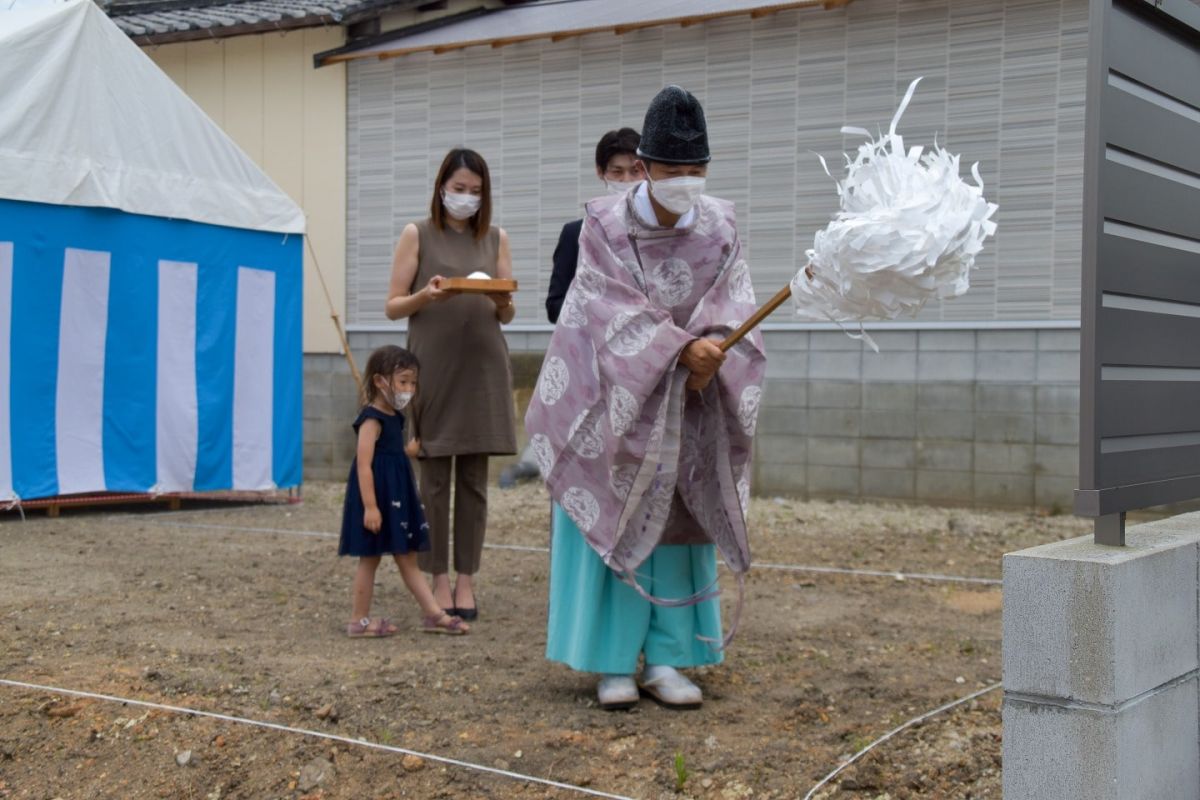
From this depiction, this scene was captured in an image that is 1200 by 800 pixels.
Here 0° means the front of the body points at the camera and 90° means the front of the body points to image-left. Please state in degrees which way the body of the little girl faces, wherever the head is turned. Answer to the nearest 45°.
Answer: approximately 270°

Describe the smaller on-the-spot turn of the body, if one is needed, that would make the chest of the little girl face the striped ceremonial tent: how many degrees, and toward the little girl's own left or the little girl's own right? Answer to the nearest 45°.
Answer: approximately 135° to the little girl's own left

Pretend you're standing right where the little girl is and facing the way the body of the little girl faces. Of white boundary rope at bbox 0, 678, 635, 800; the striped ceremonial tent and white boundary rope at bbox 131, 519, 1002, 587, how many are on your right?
1

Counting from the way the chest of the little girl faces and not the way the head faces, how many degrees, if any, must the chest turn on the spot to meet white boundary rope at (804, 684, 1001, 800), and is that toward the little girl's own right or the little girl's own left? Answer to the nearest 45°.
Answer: approximately 45° to the little girl's own right

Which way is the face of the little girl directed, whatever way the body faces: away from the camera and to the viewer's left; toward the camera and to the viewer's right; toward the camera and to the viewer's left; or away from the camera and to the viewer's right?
toward the camera and to the viewer's right

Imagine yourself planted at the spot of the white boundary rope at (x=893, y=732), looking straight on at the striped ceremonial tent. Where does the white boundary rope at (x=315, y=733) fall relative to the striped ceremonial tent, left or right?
left

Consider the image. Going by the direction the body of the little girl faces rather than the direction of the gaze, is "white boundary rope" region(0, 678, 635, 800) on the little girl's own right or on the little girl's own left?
on the little girl's own right

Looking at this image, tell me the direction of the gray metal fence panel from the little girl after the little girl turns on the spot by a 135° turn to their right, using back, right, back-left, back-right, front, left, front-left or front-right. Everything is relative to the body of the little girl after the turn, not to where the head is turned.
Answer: left

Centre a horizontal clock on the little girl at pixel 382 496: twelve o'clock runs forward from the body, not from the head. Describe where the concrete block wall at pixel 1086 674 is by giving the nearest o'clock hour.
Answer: The concrete block wall is roughly at 2 o'clock from the little girl.
